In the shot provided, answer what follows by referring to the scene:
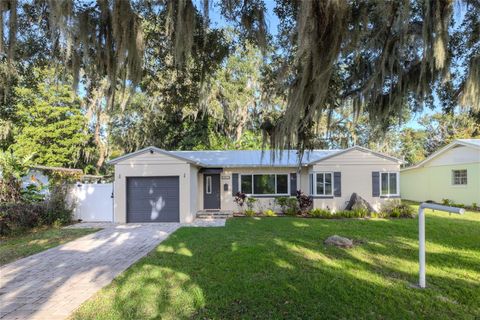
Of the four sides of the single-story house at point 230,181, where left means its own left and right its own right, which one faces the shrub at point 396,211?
left

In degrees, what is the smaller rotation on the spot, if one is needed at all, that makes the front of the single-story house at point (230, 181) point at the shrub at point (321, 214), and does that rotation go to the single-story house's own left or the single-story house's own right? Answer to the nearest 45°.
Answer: approximately 90° to the single-story house's own left

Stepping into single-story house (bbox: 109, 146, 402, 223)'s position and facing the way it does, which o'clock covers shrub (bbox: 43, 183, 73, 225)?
The shrub is roughly at 2 o'clock from the single-story house.

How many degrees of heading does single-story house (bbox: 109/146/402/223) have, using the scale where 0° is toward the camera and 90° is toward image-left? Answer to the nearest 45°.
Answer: approximately 0°

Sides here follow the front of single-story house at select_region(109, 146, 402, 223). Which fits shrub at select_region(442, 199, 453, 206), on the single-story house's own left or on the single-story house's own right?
on the single-story house's own left

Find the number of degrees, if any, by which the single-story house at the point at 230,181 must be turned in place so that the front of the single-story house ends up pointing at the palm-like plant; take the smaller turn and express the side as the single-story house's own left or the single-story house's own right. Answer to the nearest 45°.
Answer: approximately 45° to the single-story house's own right

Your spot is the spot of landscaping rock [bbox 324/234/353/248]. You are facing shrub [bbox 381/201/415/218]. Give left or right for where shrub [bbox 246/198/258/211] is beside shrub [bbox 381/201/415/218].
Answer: left
